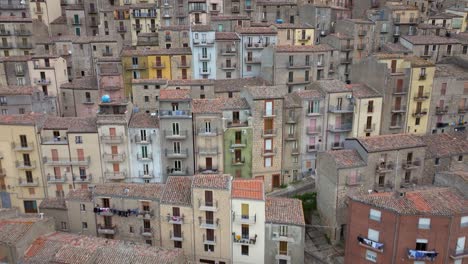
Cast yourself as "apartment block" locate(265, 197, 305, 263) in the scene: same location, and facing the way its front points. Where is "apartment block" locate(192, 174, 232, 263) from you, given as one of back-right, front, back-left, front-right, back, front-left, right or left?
right

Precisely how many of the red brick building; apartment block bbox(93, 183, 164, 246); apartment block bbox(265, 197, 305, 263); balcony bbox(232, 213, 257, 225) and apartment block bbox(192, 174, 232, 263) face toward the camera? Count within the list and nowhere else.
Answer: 5

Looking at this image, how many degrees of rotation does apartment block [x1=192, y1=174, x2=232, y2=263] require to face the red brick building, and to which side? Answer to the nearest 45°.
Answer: approximately 90° to its left

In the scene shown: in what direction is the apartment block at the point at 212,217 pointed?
toward the camera

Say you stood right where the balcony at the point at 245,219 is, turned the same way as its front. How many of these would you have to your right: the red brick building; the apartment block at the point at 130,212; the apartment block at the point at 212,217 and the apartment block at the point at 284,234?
2

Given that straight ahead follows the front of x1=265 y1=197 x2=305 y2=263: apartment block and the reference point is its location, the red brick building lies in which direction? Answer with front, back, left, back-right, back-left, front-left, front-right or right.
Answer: left

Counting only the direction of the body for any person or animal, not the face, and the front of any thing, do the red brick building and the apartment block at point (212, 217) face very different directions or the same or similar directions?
same or similar directions

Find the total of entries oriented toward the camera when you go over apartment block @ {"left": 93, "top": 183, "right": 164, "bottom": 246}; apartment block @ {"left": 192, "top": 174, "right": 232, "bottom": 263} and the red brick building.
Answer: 3

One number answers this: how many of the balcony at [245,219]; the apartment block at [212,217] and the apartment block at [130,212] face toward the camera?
3

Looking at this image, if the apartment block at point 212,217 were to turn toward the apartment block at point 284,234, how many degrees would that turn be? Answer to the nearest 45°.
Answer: approximately 90° to its left

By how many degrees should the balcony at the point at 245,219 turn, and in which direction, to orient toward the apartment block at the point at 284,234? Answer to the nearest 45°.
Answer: approximately 90° to its left

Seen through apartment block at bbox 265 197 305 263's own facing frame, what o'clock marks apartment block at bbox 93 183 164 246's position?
apartment block at bbox 93 183 164 246 is roughly at 3 o'clock from apartment block at bbox 265 197 305 263.

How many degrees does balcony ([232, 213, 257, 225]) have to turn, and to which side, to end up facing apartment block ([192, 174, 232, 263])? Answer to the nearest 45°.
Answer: approximately 90° to its right

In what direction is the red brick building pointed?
toward the camera

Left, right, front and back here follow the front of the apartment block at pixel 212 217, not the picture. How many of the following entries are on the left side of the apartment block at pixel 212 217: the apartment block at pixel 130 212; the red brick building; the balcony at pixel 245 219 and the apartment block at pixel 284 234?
3

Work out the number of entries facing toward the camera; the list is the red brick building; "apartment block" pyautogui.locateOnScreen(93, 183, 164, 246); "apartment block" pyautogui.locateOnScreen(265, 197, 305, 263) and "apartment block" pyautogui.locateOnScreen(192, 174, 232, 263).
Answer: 4

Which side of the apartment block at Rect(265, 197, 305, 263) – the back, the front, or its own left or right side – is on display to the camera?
front
